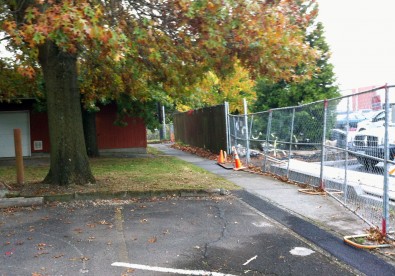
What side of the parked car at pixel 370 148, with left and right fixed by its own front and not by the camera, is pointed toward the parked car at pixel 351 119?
right

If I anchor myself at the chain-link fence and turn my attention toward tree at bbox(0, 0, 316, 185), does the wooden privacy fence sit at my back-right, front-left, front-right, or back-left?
front-right

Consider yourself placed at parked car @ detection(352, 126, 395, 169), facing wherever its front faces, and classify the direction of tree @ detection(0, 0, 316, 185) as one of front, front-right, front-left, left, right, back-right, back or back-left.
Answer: front-right

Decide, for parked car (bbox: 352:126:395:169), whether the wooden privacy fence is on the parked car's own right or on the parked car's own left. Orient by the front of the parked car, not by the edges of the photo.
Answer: on the parked car's own right

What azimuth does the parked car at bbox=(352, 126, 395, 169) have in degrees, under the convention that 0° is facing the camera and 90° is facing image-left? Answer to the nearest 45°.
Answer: approximately 45°

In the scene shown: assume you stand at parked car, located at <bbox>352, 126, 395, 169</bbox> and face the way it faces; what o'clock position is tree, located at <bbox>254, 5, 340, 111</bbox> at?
The tree is roughly at 4 o'clock from the parked car.
